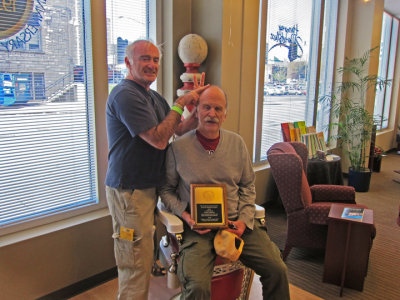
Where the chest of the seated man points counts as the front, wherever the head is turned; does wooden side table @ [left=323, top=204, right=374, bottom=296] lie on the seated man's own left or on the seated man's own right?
on the seated man's own left

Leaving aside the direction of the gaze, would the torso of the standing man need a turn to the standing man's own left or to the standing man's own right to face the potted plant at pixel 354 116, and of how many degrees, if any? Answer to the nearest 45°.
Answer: approximately 45° to the standing man's own left

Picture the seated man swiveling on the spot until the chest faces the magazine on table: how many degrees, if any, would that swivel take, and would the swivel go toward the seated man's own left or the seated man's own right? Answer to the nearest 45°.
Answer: approximately 135° to the seated man's own left

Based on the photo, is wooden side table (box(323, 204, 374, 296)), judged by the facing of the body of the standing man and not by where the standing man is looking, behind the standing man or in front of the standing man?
in front
